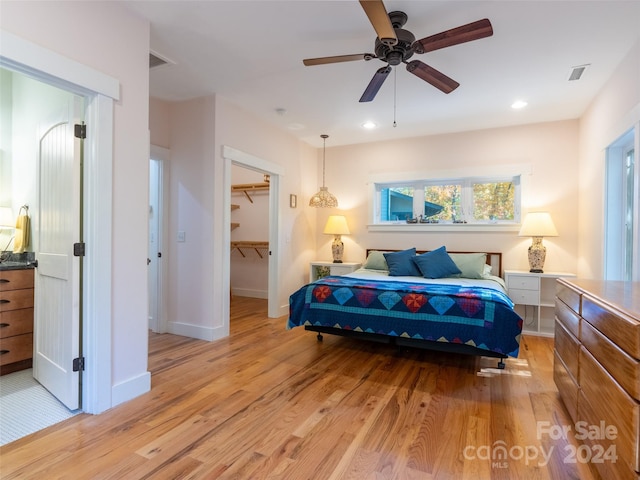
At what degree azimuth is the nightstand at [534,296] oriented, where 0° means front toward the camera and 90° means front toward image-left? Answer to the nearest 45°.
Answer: approximately 0°

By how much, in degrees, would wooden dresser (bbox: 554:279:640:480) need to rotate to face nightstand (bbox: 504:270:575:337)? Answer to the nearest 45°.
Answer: approximately 135° to its right

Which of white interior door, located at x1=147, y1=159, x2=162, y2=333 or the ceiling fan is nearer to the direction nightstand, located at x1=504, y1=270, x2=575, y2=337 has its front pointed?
the ceiling fan

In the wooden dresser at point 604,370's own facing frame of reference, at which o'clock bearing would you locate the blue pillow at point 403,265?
The blue pillow is roughly at 3 o'clock from the wooden dresser.

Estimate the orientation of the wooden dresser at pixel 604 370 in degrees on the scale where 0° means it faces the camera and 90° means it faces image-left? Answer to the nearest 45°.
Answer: approximately 45°

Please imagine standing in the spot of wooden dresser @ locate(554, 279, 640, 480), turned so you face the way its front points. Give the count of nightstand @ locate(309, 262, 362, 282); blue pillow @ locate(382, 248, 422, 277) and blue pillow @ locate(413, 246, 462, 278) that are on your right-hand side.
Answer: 3
